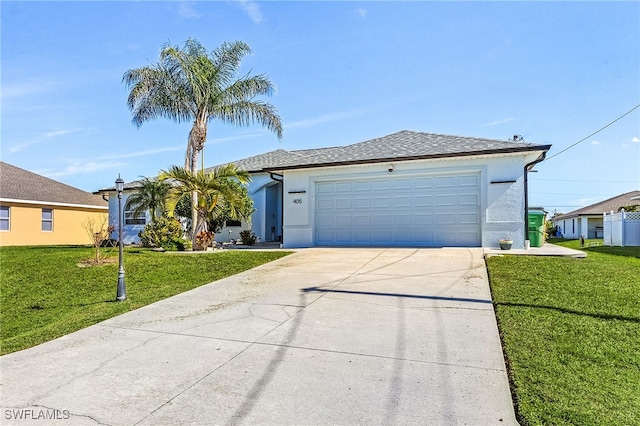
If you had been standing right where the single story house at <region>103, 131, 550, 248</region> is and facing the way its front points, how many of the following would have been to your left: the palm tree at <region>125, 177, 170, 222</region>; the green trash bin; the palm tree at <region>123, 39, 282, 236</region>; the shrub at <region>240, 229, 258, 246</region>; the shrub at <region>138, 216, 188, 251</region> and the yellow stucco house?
1

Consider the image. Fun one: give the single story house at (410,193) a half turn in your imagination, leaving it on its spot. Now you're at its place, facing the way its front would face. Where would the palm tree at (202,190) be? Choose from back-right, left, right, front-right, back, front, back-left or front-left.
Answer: left

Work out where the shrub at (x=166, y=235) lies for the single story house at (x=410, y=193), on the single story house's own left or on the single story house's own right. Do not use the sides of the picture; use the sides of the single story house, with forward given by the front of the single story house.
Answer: on the single story house's own right

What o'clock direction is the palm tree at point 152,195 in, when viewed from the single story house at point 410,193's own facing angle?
The palm tree is roughly at 4 o'clock from the single story house.

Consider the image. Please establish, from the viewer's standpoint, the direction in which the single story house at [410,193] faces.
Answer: facing the viewer

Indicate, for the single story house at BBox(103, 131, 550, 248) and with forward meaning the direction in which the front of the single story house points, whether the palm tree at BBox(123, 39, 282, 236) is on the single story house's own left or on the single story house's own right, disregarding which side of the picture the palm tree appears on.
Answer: on the single story house's own right

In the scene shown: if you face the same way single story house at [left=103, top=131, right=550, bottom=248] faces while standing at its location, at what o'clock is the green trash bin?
The green trash bin is roughly at 9 o'clock from the single story house.

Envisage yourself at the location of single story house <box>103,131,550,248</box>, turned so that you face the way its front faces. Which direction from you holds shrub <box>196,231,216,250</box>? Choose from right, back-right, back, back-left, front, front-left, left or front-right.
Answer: right

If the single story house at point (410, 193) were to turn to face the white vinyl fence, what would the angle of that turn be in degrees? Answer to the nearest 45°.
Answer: approximately 135° to its left

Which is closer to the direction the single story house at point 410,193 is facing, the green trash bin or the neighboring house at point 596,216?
the green trash bin
